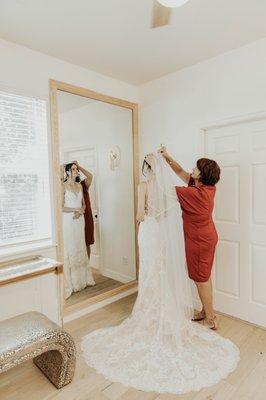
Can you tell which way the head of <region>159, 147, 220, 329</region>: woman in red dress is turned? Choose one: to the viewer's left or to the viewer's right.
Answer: to the viewer's left

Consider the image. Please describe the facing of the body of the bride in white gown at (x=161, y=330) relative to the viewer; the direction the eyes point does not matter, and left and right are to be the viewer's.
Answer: facing away from the viewer and to the left of the viewer

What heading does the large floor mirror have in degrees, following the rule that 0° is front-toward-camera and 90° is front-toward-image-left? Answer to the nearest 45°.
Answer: approximately 315°

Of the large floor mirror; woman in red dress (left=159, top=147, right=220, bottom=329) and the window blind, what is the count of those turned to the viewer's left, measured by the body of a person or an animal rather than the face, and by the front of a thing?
1

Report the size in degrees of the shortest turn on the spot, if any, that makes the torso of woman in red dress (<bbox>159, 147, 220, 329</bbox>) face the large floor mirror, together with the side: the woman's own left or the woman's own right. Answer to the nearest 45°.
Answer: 0° — they already face it

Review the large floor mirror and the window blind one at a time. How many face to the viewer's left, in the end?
0

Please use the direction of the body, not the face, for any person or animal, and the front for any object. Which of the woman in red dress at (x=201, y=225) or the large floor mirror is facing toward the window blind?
the woman in red dress

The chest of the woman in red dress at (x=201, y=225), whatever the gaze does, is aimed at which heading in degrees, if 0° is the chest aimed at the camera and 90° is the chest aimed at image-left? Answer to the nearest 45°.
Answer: approximately 90°

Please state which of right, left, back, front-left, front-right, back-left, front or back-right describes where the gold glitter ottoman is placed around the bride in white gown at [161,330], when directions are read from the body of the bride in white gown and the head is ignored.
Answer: left

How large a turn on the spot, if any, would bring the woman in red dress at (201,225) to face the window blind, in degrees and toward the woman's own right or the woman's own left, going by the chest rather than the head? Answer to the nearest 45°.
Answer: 0° — they already face it

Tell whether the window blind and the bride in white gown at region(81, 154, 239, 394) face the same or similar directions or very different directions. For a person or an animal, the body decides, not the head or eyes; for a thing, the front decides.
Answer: very different directions
